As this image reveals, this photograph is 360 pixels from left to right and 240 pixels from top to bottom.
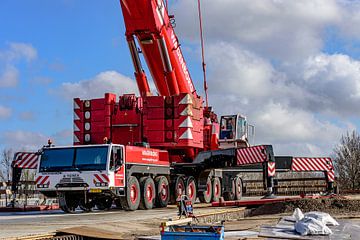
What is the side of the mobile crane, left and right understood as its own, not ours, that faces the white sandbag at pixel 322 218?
left

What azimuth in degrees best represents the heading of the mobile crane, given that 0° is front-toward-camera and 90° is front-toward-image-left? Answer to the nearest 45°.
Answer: approximately 45°

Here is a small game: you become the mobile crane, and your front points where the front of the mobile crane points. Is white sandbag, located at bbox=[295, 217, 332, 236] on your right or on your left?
on your left
